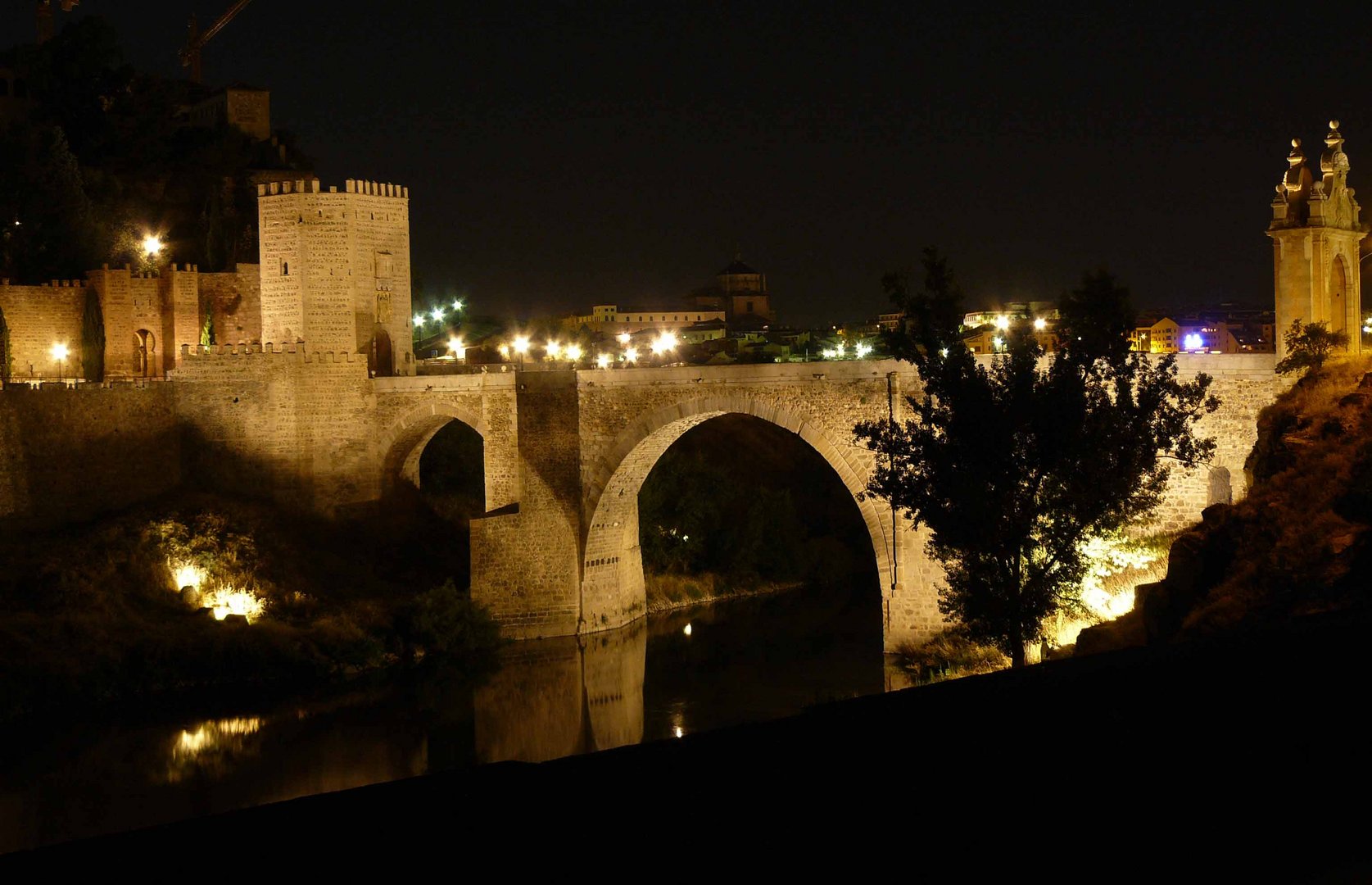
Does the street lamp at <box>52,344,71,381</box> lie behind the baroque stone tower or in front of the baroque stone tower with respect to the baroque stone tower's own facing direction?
behind

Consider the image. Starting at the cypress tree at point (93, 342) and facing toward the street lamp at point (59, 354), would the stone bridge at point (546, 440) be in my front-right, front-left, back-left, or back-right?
back-left

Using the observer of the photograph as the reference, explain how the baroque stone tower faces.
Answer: facing the viewer and to the right of the viewer

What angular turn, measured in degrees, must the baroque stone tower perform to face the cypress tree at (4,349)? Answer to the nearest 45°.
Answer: approximately 135° to its right

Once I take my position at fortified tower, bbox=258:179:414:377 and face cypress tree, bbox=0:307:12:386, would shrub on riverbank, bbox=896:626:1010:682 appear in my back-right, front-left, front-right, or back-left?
back-left

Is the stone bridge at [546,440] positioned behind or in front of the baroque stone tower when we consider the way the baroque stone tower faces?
behind
